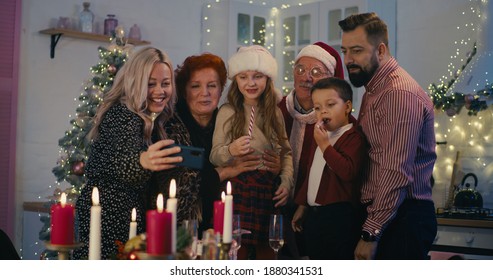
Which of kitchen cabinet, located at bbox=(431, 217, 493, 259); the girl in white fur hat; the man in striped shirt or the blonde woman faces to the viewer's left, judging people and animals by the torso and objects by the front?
the man in striped shirt

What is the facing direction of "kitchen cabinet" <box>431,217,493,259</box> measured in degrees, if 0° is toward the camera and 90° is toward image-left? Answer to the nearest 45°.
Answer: approximately 0°

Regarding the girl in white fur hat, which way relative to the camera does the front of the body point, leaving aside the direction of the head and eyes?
toward the camera

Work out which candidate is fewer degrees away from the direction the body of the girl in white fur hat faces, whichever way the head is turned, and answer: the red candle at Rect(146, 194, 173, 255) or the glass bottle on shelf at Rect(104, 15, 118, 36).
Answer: the red candle

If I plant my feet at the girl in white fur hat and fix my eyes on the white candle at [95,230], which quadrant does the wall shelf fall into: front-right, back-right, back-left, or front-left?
back-right

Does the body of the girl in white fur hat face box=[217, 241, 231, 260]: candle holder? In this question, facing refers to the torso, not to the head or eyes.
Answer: yes
